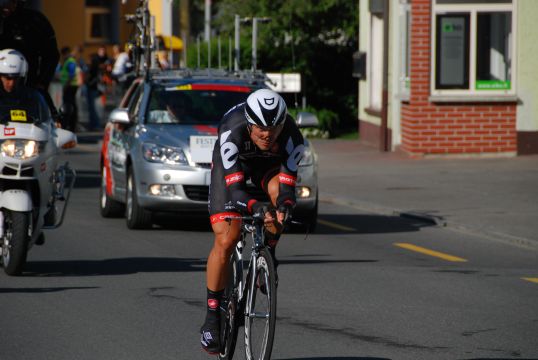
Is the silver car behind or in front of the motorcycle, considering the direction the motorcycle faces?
behind

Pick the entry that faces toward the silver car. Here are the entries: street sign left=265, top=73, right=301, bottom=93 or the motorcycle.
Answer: the street sign

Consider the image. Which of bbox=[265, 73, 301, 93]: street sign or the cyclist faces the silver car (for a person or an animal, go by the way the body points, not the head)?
the street sign

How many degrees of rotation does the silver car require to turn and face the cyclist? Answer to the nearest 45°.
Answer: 0° — it already faces them

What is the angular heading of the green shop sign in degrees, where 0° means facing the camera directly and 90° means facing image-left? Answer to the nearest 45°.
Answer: approximately 0°
